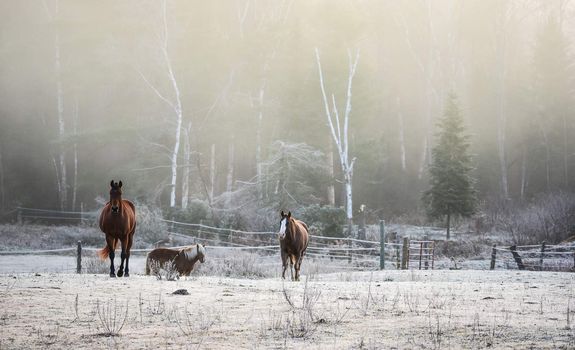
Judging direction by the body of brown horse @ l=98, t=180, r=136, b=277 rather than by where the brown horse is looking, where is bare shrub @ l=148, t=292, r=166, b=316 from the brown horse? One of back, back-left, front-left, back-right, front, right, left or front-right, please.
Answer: front

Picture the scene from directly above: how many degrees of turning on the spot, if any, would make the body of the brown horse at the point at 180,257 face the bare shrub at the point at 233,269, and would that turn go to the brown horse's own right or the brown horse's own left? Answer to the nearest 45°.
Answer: approximately 45° to the brown horse's own left

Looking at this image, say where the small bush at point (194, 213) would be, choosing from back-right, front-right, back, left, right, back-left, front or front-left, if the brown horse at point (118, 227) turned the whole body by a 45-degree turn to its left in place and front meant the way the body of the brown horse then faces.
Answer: back-left

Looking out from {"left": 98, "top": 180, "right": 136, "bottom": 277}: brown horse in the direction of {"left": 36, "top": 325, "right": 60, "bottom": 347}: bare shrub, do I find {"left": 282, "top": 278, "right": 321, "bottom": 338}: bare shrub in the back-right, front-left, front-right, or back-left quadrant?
front-left

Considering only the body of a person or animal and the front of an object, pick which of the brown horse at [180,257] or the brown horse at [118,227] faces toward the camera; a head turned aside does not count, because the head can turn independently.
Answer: the brown horse at [118,227]

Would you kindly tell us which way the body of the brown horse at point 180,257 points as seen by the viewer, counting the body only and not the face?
to the viewer's right

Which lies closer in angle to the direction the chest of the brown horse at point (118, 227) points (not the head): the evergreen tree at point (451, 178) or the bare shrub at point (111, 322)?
the bare shrub

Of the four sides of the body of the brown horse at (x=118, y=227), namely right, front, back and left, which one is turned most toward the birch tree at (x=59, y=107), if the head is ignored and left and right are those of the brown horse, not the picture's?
back

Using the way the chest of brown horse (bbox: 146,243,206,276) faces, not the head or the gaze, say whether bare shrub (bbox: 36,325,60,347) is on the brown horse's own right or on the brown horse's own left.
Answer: on the brown horse's own right

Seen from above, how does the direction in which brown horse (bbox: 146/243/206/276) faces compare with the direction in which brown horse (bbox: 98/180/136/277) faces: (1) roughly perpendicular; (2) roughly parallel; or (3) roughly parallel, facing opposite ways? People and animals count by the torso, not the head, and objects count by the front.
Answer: roughly perpendicular

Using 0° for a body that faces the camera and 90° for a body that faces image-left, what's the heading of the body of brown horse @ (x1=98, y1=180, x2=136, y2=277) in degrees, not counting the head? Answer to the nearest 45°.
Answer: approximately 0°

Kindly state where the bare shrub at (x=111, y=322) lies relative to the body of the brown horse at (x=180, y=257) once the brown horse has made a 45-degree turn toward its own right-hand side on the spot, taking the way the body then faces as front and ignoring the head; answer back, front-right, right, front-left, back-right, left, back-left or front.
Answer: front-right

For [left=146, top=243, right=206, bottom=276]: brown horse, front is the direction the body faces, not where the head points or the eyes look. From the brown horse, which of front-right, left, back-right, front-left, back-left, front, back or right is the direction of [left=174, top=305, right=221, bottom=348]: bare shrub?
right

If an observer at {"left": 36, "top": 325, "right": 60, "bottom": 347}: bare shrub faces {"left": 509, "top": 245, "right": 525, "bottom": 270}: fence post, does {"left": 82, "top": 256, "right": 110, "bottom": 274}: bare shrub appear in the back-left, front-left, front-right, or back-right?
front-left

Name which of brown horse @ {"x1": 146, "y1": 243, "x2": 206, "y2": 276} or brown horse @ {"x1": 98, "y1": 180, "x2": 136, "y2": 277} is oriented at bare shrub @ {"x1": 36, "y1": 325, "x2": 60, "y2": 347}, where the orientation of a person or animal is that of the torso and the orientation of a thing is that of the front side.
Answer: brown horse @ {"x1": 98, "y1": 180, "x2": 136, "y2": 277}

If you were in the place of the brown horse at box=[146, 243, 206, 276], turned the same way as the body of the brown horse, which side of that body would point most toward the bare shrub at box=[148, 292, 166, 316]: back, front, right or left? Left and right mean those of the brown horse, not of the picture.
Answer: right

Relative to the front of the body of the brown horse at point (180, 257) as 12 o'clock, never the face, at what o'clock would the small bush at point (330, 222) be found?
The small bush is roughly at 10 o'clock from the brown horse.
